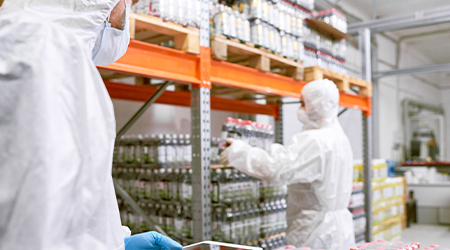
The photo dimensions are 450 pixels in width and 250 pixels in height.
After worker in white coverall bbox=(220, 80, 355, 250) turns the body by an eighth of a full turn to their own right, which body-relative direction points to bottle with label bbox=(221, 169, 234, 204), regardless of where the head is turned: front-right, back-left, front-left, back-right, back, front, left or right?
left

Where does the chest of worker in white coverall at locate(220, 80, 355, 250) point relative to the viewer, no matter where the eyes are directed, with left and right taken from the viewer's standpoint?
facing away from the viewer and to the left of the viewer

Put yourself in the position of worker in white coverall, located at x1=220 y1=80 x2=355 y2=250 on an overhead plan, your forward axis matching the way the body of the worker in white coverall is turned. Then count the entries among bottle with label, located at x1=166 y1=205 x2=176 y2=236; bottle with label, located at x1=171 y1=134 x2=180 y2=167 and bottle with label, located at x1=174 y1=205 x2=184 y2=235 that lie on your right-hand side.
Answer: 0

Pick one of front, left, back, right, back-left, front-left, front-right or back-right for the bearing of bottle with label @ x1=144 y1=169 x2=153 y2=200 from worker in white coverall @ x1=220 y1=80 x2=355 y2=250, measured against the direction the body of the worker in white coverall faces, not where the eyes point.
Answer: front-left

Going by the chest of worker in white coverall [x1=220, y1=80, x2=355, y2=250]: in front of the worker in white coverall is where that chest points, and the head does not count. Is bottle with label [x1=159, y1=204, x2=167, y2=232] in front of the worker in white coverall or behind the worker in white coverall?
in front

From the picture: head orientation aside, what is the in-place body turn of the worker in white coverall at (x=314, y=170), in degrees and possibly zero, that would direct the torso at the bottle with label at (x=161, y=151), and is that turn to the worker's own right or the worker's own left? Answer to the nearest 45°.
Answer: approximately 45° to the worker's own left

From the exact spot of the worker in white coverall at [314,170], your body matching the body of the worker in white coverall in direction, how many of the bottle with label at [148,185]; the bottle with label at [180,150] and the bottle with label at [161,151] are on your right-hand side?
0

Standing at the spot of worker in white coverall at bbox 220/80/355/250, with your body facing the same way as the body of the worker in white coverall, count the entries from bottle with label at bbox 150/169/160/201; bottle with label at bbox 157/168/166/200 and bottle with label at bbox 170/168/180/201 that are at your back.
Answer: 0

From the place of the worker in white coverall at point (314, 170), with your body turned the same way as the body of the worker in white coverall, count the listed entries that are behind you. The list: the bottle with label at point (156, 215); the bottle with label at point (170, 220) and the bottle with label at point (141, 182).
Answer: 0

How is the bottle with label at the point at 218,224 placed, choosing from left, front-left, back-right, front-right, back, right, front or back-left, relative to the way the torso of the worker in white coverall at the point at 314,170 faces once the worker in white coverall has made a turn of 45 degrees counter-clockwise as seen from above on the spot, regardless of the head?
front

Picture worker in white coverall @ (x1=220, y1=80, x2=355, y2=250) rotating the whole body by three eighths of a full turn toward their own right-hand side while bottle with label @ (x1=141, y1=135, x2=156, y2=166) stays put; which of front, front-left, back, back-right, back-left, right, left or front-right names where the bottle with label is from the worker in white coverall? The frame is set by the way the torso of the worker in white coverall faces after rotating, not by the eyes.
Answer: back

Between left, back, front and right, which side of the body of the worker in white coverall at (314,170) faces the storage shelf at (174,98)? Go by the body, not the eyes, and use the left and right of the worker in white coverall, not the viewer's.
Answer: front

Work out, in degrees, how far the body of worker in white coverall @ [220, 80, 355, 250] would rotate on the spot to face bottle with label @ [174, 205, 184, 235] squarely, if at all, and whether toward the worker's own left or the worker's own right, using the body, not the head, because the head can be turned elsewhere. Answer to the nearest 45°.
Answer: approximately 45° to the worker's own left

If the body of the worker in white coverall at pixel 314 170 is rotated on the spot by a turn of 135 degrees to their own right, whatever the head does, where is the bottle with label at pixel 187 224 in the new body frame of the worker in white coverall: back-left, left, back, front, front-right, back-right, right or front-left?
back

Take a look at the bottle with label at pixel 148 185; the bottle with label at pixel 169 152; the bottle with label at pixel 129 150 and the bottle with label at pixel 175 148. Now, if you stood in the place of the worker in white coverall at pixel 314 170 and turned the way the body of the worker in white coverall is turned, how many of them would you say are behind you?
0
